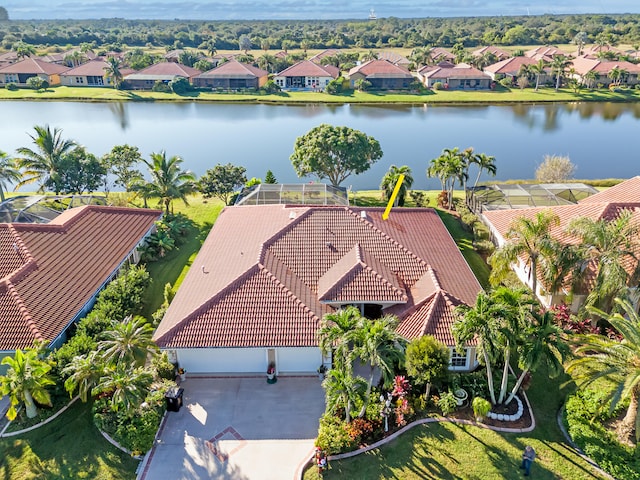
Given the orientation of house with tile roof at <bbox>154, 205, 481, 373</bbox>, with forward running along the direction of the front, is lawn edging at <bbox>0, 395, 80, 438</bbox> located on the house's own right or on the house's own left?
on the house's own right

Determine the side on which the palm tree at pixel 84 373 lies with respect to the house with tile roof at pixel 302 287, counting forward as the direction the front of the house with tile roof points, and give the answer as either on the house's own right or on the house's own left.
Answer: on the house's own right

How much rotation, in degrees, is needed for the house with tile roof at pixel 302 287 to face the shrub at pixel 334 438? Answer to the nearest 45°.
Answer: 0° — it already faces it

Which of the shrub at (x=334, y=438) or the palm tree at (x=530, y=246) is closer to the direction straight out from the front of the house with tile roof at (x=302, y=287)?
the shrub

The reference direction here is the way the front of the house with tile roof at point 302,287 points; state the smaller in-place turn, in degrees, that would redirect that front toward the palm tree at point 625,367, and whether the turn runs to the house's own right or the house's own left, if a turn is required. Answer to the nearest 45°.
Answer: approximately 45° to the house's own left

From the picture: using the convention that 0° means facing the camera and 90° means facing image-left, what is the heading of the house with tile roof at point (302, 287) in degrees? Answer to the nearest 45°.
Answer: approximately 0°

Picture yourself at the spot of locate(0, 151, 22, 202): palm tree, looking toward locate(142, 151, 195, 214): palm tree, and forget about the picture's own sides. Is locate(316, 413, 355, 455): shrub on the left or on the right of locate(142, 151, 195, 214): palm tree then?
right

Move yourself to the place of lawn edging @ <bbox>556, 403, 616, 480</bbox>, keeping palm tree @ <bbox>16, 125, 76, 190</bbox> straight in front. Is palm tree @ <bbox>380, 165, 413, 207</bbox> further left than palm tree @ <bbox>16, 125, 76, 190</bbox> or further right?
right

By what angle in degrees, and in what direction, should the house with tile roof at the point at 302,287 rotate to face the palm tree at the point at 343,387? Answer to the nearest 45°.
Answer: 0° — it already faces it

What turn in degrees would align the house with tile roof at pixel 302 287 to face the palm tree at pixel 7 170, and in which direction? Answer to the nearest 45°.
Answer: approximately 135° to its right

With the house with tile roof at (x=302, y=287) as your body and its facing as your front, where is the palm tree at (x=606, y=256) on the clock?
The palm tree is roughly at 9 o'clock from the house with tile roof.

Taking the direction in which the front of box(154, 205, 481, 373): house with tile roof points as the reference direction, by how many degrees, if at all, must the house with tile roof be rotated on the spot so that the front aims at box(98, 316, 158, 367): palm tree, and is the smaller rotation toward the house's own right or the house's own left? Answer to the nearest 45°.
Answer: approximately 45° to the house's own right
